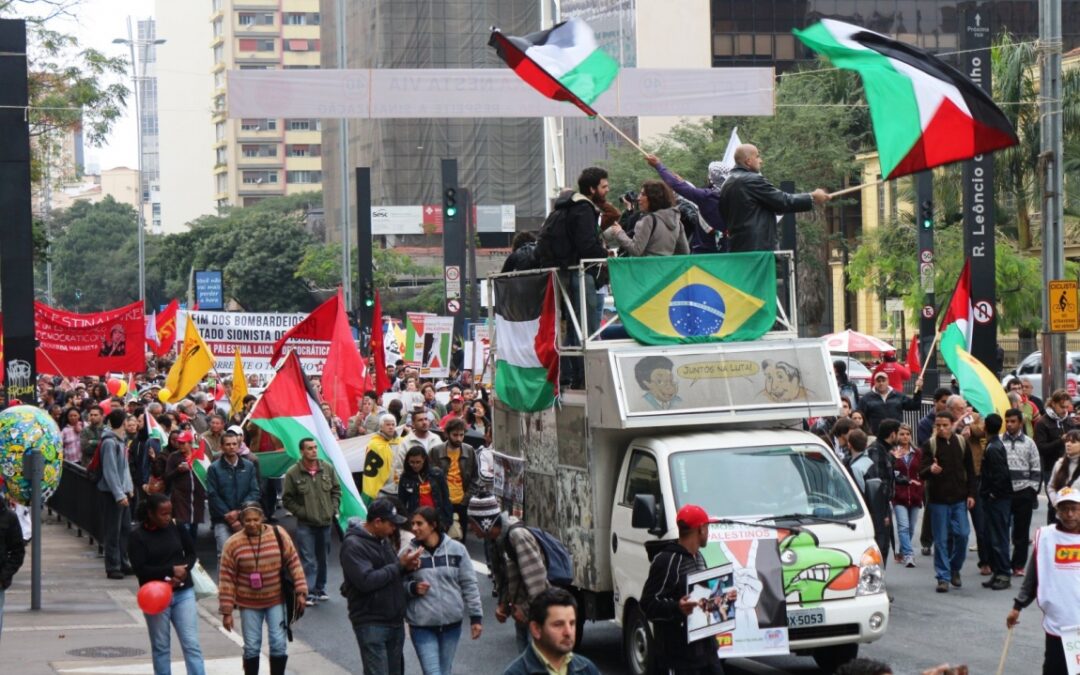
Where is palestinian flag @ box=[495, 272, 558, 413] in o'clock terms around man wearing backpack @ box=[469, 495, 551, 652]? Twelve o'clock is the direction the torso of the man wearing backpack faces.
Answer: The palestinian flag is roughly at 3 o'clock from the man wearing backpack.

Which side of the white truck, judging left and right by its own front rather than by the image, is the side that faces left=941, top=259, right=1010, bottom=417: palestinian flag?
left

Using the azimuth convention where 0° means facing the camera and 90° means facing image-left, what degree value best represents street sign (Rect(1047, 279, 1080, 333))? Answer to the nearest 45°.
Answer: approximately 0°

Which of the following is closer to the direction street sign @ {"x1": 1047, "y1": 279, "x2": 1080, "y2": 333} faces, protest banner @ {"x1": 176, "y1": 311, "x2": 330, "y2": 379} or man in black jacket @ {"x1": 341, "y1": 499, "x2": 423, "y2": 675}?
the man in black jacket

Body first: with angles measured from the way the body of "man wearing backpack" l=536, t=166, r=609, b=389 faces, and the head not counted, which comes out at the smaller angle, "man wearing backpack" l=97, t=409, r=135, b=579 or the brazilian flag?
the brazilian flag

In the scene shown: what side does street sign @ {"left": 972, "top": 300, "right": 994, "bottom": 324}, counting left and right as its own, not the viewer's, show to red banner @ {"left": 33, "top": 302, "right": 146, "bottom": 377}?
right

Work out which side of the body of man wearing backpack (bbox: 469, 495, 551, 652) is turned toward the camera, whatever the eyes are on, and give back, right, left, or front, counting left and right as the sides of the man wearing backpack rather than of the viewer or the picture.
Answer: left

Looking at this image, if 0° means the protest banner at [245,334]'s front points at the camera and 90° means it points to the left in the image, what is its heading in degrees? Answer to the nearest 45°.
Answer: approximately 0°
